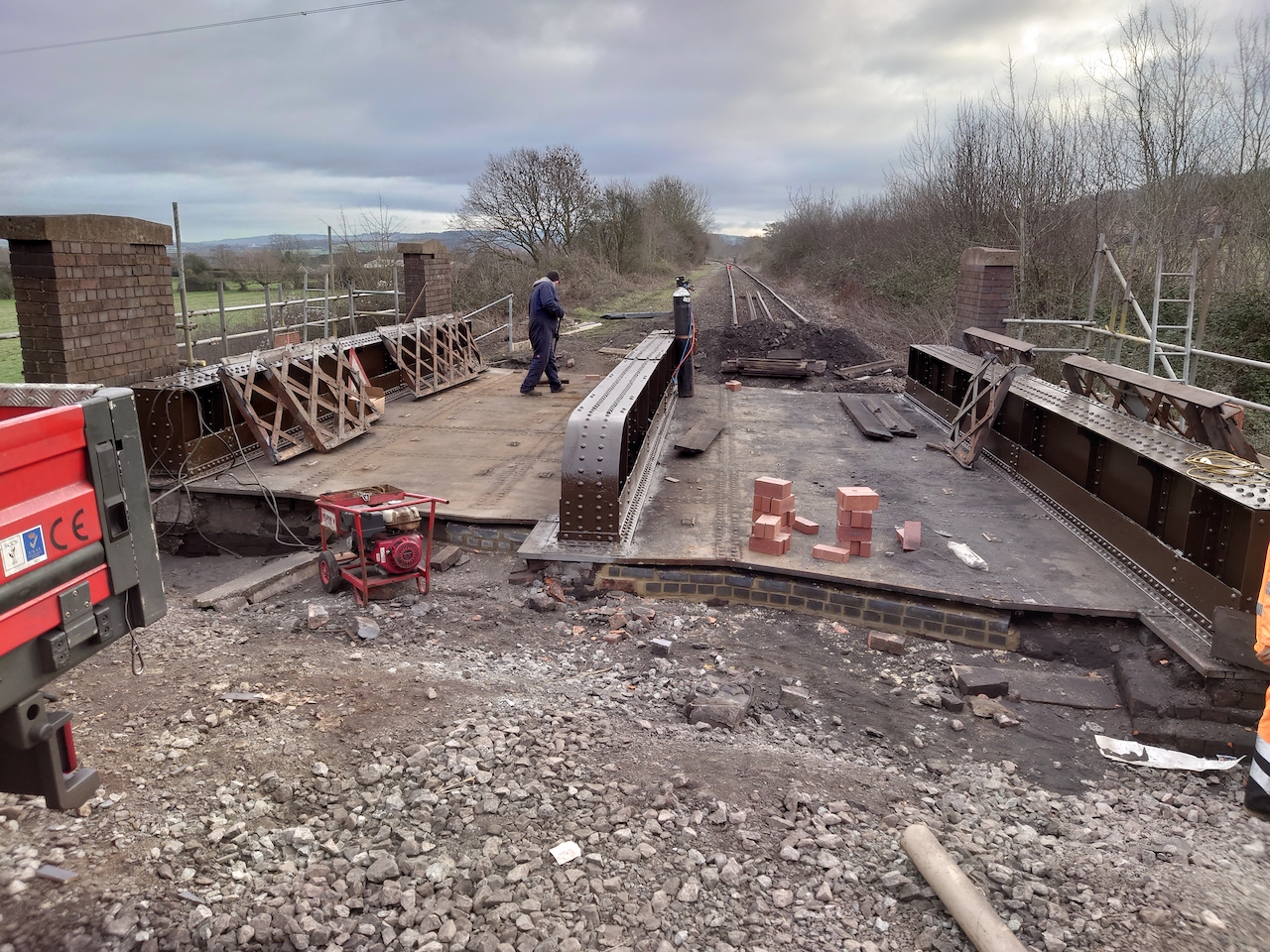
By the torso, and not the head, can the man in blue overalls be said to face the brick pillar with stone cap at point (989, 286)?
yes

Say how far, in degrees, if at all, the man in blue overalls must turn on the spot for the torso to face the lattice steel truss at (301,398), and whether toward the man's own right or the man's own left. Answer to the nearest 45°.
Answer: approximately 135° to the man's own right

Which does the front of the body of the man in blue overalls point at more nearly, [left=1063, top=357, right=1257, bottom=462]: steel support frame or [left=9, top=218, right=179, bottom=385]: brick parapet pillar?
the steel support frame

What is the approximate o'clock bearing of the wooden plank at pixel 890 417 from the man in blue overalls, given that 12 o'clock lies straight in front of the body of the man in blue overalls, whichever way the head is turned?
The wooden plank is roughly at 1 o'clock from the man in blue overalls.

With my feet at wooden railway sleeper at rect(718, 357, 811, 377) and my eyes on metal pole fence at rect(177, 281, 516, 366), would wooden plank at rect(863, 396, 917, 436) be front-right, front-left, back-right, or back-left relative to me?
back-left

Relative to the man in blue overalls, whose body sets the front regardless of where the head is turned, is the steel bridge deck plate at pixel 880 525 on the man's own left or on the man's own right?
on the man's own right

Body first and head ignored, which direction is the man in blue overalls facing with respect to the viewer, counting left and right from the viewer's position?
facing to the right of the viewer

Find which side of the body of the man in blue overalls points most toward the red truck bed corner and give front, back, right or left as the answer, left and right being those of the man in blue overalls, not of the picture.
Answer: right

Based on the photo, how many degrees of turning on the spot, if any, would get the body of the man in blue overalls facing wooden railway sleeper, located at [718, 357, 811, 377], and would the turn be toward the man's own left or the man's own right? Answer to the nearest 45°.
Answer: approximately 45° to the man's own left

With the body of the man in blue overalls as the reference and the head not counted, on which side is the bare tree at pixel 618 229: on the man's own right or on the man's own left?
on the man's own left

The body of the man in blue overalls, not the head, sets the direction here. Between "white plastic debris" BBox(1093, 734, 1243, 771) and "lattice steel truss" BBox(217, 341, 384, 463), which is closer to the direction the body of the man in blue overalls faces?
the white plastic debris

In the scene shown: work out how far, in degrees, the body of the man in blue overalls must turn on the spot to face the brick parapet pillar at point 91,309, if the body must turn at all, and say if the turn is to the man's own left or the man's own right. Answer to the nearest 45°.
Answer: approximately 135° to the man's own right

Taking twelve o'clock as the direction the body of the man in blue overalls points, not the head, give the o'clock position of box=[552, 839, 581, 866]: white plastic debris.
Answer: The white plastic debris is roughly at 3 o'clock from the man in blue overalls.

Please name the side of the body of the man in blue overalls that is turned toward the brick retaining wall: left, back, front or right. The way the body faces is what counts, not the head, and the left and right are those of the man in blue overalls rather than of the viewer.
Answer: right
